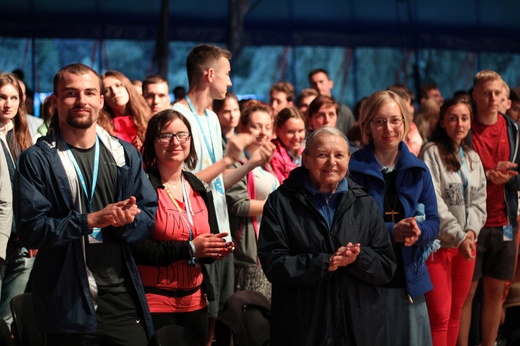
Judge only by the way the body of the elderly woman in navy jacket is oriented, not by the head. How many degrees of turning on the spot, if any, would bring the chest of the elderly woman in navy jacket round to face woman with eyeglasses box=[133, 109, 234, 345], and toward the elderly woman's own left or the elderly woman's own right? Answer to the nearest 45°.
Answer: approximately 90° to the elderly woman's own right

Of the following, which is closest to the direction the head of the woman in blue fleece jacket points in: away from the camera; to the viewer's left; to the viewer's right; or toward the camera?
toward the camera

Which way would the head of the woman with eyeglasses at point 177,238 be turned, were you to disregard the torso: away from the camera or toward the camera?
toward the camera

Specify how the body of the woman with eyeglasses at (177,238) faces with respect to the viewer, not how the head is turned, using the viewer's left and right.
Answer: facing the viewer and to the right of the viewer

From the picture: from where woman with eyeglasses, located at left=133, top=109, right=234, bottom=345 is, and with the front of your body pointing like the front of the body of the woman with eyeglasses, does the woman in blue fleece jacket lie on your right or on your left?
on your left

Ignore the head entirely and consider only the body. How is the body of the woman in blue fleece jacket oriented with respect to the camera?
toward the camera

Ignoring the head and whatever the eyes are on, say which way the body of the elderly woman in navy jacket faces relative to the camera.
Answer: toward the camera

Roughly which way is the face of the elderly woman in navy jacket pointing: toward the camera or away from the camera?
toward the camera
